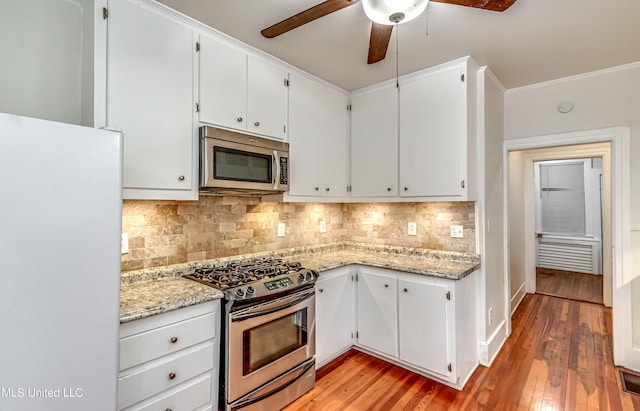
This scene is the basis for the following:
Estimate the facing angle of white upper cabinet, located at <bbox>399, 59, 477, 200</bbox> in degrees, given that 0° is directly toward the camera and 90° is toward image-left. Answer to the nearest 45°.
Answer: approximately 45°

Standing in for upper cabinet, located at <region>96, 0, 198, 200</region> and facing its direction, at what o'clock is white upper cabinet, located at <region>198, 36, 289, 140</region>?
The white upper cabinet is roughly at 10 o'clock from the upper cabinet.

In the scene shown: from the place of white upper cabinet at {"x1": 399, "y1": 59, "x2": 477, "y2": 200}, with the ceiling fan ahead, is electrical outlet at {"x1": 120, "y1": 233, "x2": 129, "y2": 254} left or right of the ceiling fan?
right

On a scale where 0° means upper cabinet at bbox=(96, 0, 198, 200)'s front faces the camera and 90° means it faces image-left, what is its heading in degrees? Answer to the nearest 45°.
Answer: approximately 315°

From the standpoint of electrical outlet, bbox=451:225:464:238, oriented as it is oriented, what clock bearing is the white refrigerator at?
The white refrigerator is roughly at 1 o'clock from the electrical outlet.

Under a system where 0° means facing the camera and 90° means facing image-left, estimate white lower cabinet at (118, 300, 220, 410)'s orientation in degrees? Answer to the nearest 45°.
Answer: approximately 315°
